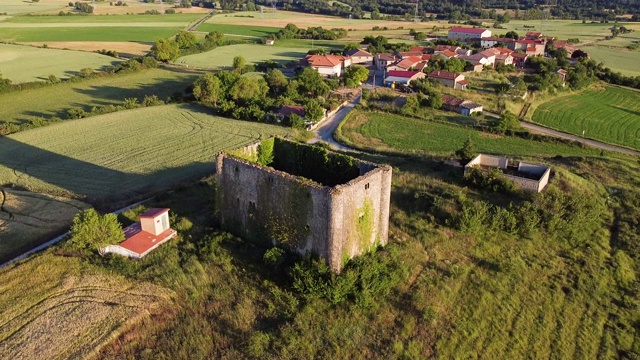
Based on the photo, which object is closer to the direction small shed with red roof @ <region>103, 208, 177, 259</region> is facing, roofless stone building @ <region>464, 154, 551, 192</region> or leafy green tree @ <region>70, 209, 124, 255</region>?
the roofless stone building

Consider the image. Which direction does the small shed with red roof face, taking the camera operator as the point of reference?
facing the viewer and to the right of the viewer

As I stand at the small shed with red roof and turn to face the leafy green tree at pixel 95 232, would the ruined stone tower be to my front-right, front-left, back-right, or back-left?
back-left
